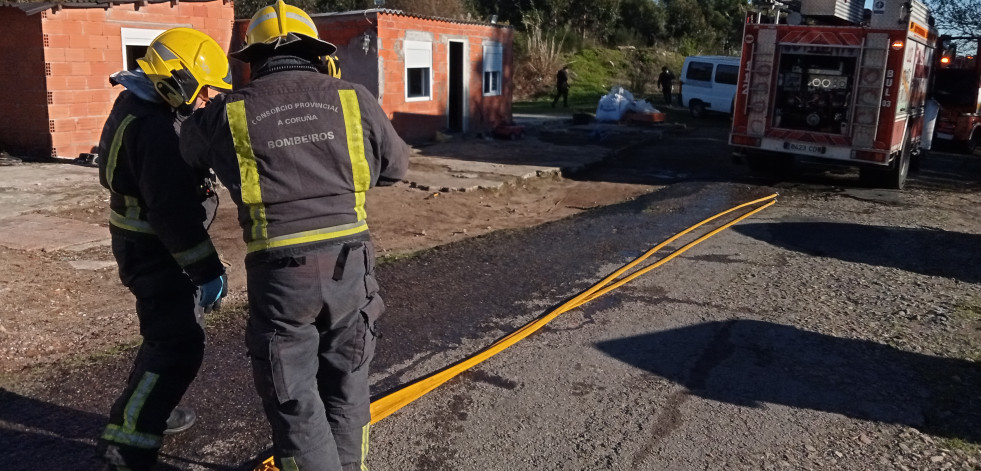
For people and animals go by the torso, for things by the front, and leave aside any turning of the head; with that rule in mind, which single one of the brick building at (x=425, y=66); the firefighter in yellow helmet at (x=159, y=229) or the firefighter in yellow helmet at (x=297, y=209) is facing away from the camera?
the firefighter in yellow helmet at (x=297, y=209)

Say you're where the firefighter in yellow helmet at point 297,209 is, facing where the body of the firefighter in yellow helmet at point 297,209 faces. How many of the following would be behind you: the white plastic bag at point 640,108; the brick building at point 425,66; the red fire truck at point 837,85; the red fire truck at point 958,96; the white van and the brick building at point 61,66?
0

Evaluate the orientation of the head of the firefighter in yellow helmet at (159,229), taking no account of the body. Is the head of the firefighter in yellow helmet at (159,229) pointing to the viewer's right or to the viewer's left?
to the viewer's right

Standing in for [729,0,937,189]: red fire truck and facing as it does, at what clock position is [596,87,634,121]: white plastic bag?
The white plastic bag is roughly at 11 o'clock from the red fire truck.

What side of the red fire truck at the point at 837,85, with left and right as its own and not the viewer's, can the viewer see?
back

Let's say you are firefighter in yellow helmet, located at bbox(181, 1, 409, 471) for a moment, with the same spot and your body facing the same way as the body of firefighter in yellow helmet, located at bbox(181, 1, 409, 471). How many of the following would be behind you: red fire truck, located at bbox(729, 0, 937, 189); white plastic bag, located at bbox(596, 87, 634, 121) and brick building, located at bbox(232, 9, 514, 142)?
0

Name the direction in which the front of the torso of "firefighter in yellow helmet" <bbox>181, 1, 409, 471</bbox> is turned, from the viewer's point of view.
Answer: away from the camera

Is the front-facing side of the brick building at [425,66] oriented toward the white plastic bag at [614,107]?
no

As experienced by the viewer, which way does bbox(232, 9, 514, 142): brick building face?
facing the viewer and to the right of the viewer

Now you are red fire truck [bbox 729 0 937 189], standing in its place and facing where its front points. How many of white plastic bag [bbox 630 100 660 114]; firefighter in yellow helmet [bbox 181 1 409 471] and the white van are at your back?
1

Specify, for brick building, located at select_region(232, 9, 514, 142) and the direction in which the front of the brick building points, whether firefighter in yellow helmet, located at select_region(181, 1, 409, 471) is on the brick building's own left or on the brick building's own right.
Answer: on the brick building's own right

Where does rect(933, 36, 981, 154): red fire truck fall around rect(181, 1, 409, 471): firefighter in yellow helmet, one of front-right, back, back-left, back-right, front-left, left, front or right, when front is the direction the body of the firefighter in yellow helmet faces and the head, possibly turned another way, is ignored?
front-right

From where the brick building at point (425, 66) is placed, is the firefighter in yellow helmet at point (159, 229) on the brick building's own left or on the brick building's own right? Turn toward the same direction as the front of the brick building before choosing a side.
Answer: on the brick building's own right

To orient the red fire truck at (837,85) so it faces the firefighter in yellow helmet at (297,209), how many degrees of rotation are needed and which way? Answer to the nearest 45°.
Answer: approximately 180°

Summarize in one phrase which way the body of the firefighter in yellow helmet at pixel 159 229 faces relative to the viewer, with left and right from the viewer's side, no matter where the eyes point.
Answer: facing to the right of the viewer

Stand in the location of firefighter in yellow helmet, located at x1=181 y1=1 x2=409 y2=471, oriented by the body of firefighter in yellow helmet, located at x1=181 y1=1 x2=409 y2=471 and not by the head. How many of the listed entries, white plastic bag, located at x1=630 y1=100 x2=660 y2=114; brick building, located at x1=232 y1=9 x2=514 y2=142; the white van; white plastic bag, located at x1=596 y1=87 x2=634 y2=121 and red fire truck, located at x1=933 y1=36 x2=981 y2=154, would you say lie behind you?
0
